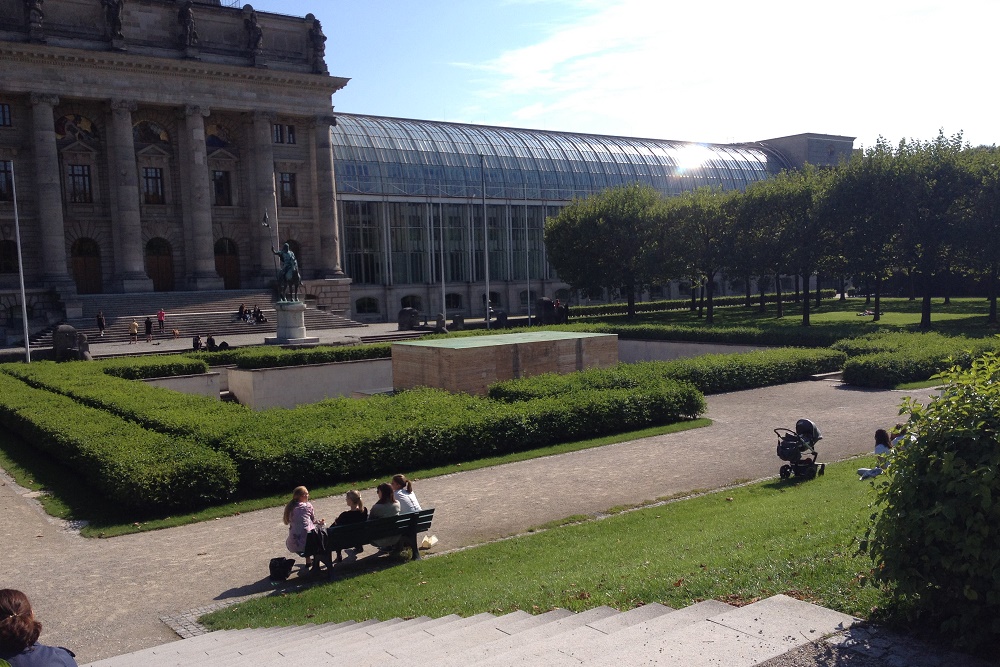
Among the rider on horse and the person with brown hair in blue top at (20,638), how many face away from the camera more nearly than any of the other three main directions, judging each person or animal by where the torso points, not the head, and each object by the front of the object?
1

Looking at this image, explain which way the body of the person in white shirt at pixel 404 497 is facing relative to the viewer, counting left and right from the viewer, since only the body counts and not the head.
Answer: facing away from the viewer and to the left of the viewer

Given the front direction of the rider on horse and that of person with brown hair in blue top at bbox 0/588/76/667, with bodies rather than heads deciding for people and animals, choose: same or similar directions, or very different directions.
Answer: very different directions

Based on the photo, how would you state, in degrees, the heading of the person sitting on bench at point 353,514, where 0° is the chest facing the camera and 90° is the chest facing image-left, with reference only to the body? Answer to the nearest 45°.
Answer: approximately 135°

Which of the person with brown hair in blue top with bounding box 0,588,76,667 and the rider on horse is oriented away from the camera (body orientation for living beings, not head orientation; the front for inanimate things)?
the person with brown hair in blue top

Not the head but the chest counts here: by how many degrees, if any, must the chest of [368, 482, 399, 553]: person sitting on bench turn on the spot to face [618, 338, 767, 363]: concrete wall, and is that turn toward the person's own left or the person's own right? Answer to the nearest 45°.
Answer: approximately 90° to the person's own right

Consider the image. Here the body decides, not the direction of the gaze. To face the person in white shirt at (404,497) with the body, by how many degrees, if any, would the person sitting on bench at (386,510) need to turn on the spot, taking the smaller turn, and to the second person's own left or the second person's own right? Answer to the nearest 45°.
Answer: approximately 90° to the second person's own right

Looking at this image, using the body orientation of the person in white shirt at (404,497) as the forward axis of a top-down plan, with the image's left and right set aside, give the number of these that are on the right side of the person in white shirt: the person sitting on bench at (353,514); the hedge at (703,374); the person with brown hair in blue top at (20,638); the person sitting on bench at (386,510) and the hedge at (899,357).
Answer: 2

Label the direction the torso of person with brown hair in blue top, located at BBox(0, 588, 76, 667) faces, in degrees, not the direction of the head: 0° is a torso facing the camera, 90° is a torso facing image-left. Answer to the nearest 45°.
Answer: approximately 180°
